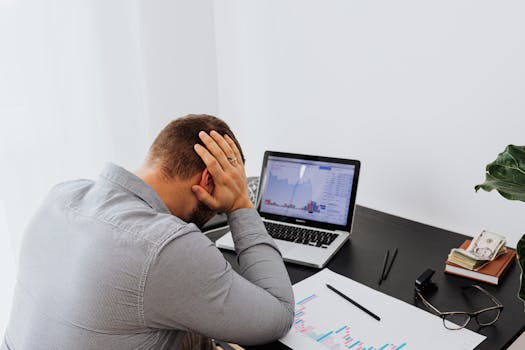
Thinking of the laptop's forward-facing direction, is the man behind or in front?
in front

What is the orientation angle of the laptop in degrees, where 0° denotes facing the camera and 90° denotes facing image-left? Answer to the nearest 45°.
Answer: approximately 45°

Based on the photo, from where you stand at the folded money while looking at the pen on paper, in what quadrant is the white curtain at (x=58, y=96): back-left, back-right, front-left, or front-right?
front-right

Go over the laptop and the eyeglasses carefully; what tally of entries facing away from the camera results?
0

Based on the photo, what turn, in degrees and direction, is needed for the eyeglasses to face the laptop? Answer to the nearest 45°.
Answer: approximately 180°

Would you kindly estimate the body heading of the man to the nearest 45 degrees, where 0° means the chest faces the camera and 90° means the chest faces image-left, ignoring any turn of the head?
approximately 225°

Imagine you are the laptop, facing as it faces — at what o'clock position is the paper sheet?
The paper sheet is roughly at 10 o'clock from the laptop.

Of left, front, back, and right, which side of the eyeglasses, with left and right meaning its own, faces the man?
right

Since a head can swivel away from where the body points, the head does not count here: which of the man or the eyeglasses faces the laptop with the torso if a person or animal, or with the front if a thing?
the man

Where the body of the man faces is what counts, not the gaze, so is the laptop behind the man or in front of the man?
in front

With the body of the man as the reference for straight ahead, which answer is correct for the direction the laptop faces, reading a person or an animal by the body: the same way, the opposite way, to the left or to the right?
the opposite way

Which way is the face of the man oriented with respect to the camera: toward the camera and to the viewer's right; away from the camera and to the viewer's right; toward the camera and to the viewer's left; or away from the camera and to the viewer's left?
away from the camera and to the viewer's right

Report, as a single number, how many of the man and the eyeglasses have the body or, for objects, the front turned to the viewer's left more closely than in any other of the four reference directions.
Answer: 0
